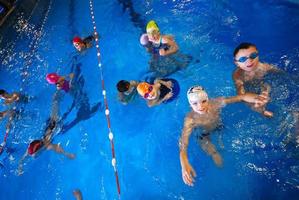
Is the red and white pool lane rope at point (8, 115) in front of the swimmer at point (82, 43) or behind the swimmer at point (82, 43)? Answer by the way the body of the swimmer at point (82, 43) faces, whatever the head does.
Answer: in front

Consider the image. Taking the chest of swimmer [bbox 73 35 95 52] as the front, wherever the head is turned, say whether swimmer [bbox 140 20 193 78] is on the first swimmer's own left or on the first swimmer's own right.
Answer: on the first swimmer's own left

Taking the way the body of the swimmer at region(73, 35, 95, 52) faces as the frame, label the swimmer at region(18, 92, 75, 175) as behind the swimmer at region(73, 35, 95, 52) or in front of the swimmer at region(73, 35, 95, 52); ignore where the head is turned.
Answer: in front

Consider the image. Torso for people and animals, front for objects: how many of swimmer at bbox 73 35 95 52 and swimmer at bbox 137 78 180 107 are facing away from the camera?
0

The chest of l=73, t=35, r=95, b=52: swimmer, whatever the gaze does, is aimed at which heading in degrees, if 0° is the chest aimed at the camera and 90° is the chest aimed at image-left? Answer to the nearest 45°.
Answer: approximately 45°
